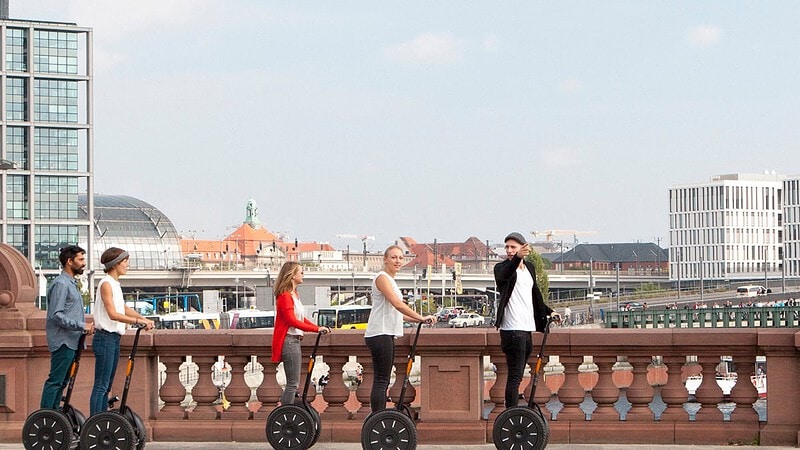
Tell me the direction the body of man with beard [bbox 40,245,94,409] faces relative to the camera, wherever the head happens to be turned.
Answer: to the viewer's right

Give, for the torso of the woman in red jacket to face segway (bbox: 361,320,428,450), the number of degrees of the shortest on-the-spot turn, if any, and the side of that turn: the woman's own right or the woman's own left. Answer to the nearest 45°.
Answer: approximately 45° to the woman's own right

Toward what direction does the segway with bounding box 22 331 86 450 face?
to the viewer's right

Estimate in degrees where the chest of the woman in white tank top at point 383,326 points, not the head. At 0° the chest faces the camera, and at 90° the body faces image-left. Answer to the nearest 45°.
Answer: approximately 270°

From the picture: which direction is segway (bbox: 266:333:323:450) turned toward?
to the viewer's right

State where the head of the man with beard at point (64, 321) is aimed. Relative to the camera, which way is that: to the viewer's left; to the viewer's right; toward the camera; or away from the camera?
to the viewer's right

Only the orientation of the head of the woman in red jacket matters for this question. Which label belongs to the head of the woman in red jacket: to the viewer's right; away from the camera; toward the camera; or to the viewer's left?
to the viewer's right

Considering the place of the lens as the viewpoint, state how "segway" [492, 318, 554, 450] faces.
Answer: facing to the right of the viewer

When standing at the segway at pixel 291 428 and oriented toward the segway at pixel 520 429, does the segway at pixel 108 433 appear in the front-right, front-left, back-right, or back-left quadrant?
back-right

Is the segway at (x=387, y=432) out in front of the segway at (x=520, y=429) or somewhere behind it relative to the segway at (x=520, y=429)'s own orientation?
behind

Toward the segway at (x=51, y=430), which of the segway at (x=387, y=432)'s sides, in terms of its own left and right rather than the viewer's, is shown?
back
